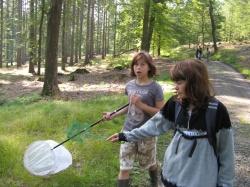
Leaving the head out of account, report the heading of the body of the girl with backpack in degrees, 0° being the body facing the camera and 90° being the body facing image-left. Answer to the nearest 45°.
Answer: approximately 45°

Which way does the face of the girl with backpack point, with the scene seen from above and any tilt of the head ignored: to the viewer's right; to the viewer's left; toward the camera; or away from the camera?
to the viewer's left
